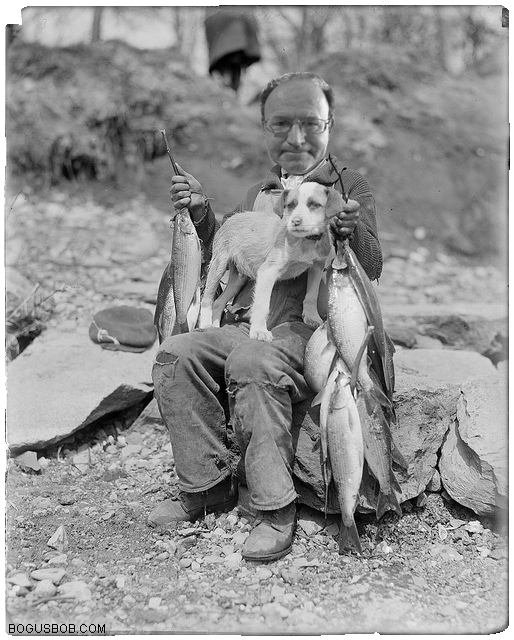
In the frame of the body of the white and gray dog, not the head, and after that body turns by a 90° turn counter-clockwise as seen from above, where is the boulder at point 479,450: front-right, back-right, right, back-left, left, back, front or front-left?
front-right

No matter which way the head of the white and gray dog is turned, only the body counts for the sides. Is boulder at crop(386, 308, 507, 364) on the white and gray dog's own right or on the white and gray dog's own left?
on the white and gray dog's own left

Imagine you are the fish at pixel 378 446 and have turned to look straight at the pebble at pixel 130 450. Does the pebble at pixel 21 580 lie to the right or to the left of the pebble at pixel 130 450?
left

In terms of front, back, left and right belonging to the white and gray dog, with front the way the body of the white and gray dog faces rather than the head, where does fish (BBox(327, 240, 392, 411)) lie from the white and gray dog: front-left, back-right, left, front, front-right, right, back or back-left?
front

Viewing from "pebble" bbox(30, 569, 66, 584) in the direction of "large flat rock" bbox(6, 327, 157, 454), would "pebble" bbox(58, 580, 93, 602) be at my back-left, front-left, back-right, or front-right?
back-right

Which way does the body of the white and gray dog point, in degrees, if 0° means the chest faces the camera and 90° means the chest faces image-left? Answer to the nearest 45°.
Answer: approximately 315°

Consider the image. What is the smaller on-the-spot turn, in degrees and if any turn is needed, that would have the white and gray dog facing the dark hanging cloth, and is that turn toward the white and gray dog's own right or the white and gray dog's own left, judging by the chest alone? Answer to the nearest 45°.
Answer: approximately 135° to the white and gray dog's own left
